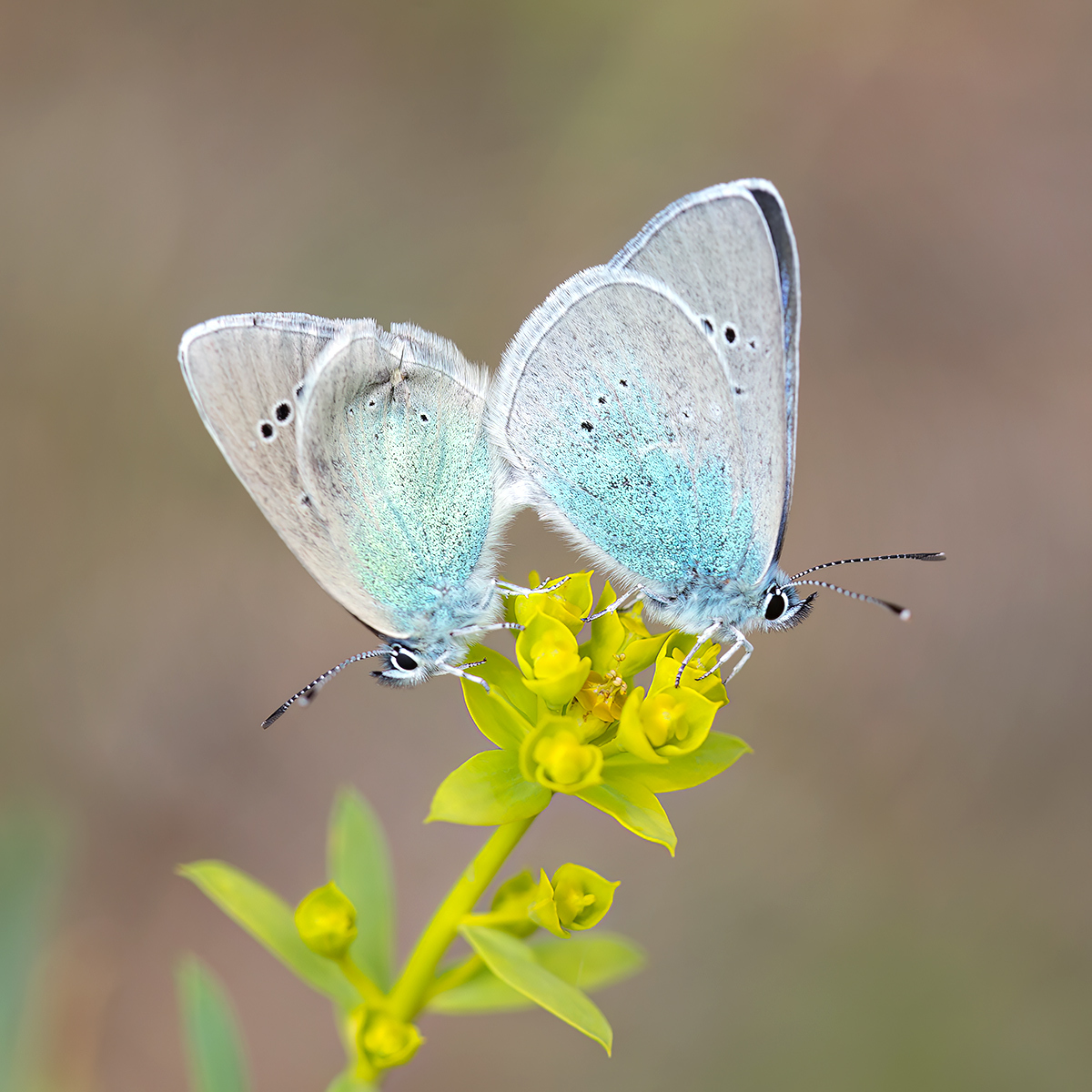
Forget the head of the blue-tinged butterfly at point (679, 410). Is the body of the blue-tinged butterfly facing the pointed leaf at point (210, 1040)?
no

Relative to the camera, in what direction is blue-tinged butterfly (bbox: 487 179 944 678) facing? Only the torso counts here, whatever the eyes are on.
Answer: to the viewer's right

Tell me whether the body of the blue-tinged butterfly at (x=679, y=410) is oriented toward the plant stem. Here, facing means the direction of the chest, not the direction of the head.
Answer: no
